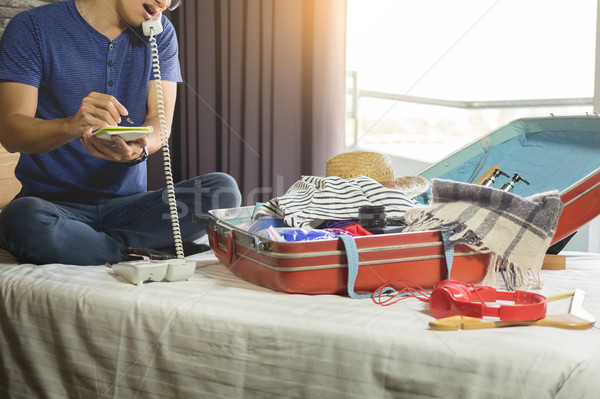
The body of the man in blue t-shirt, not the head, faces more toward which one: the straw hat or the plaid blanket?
the plaid blanket

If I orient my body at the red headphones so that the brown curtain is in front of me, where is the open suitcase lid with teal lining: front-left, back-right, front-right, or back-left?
front-right

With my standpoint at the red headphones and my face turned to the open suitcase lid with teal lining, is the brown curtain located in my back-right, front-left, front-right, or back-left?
front-left

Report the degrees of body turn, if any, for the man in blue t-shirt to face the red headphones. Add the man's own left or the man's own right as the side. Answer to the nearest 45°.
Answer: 0° — they already face it

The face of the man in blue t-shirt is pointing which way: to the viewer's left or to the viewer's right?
to the viewer's right

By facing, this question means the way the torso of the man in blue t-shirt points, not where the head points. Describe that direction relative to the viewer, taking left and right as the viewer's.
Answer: facing the viewer and to the right of the viewer

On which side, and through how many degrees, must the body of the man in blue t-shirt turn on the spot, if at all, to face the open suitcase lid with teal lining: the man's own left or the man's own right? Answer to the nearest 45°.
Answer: approximately 45° to the man's own left

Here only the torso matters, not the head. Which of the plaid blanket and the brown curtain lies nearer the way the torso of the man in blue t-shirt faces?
the plaid blanket
